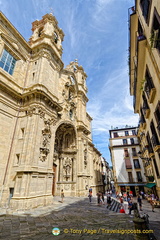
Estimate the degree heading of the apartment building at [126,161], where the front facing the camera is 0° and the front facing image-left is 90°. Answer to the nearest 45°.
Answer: approximately 0°
